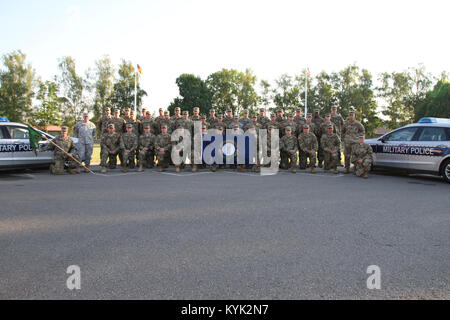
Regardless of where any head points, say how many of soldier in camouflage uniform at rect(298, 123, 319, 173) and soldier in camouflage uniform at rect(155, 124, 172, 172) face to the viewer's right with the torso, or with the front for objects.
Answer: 0

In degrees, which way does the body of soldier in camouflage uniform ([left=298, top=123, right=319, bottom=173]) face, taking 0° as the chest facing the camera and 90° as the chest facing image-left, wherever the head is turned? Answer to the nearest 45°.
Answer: approximately 0°

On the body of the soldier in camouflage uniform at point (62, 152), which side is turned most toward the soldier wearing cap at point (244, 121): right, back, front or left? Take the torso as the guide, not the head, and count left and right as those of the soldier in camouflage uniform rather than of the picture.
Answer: left

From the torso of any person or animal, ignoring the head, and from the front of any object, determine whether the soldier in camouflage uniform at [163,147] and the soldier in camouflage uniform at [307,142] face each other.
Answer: no

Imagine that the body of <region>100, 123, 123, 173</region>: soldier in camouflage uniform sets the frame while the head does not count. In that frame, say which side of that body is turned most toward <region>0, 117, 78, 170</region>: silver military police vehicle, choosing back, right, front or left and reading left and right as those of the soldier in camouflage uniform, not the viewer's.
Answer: right

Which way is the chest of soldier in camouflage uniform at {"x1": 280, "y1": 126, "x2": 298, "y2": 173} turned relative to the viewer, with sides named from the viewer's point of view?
facing the viewer

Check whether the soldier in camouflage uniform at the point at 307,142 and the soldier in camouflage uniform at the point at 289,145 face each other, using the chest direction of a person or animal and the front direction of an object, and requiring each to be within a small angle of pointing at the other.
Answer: no

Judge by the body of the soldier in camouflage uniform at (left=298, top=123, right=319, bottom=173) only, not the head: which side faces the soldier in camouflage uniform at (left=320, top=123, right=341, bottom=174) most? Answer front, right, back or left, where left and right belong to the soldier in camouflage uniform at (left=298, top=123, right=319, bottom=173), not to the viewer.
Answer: left

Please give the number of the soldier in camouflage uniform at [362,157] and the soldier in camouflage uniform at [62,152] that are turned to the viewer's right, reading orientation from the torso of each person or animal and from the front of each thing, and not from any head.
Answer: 0

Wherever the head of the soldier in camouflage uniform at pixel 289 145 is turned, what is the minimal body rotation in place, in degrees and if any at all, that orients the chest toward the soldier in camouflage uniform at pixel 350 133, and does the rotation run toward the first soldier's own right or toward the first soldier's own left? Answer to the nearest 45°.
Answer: approximately 90° to the first soldier's own left

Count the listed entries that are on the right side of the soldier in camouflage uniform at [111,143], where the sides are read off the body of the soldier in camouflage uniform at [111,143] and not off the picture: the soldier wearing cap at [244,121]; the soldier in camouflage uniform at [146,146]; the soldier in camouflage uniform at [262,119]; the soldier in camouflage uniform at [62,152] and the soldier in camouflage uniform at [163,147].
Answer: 1

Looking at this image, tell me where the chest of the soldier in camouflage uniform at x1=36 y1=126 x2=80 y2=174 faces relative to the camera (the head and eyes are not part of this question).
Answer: toward the camera

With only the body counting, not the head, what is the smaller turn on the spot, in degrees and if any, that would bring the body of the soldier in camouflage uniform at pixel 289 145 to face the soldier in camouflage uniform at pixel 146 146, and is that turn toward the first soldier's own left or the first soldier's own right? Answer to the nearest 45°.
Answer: approximately 90° to the first soldier's own right

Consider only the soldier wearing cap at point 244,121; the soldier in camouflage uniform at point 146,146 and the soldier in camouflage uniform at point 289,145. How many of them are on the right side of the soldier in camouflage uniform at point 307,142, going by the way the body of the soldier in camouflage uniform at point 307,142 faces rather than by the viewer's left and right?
3

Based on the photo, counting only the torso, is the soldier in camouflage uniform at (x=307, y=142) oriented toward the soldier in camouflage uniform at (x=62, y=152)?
no

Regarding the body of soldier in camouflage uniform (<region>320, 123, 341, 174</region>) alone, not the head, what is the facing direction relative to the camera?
toward the camera

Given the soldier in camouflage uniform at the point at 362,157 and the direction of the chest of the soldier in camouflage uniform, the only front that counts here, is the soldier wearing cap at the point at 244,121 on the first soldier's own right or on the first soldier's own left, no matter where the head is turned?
on the first soldier's own right
